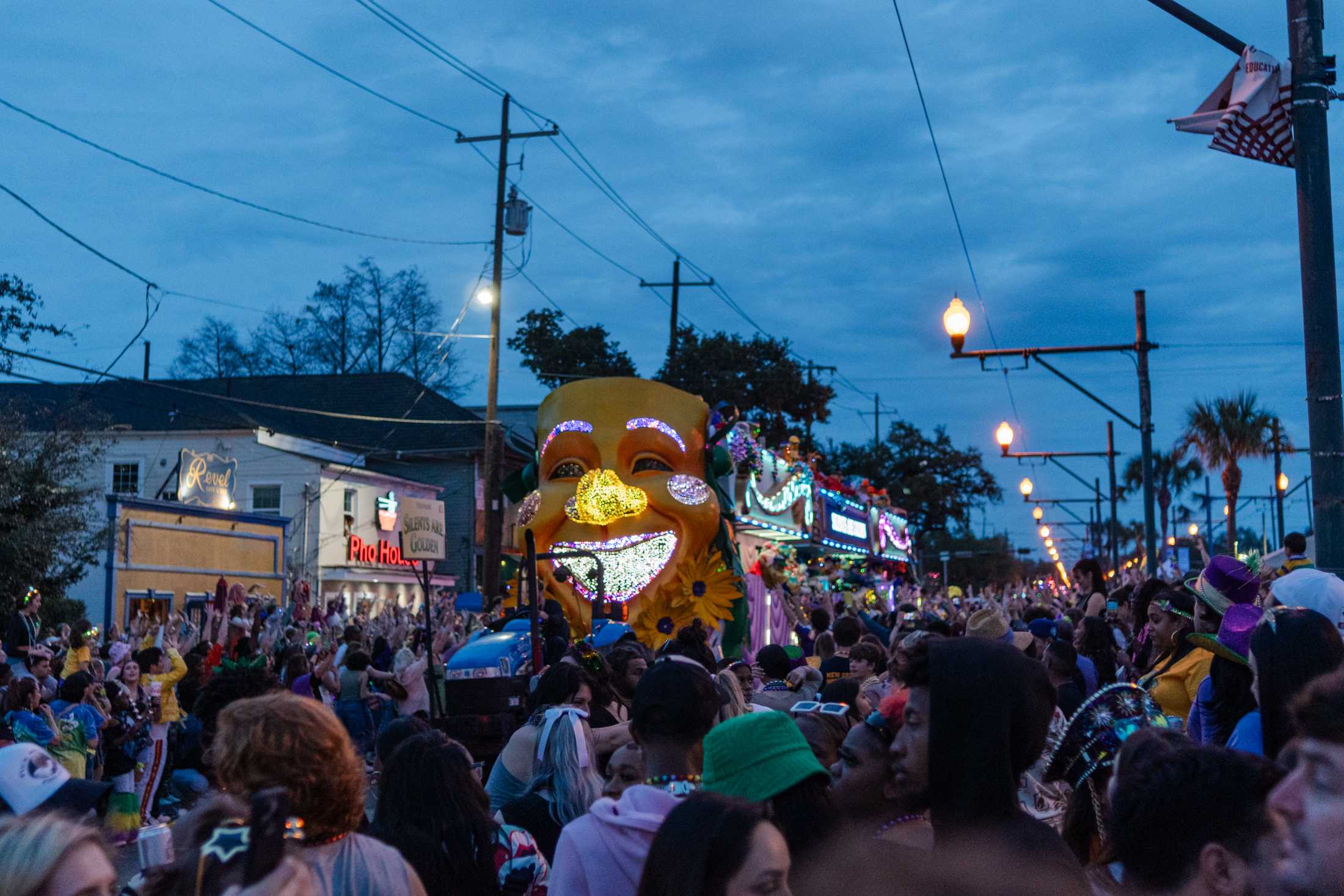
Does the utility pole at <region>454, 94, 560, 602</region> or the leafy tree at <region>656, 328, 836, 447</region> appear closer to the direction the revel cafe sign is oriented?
the utility pole

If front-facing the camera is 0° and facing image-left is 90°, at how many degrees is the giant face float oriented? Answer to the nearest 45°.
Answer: approximately 45°

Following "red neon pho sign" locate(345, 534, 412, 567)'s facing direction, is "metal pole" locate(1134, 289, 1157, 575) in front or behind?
in front

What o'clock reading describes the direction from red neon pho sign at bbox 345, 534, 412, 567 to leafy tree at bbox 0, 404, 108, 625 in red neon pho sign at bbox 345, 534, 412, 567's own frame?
The leafy tree is roughly at 2 o'clock from the red neon pho sign.

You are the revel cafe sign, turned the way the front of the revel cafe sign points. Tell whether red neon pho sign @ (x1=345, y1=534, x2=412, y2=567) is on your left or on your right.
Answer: on your left

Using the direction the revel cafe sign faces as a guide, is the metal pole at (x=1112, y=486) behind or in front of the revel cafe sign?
in front

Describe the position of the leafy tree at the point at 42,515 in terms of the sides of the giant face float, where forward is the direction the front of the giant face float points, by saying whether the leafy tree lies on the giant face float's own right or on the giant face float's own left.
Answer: on the giant face float's own right

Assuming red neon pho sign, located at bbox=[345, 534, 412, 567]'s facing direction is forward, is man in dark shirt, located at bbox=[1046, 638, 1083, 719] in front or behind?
in front

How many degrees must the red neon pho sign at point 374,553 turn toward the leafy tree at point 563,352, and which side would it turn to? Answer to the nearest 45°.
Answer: approximately 90° to its left

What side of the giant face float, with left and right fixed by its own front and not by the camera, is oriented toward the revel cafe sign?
right

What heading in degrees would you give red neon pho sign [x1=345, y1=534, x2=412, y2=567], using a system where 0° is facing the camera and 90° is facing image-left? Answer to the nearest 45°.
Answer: approximately 315°

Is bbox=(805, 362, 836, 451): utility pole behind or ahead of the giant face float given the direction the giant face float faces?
behind

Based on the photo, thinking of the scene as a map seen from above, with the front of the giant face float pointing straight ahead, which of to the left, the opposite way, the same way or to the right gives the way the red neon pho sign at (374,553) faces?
to the left
